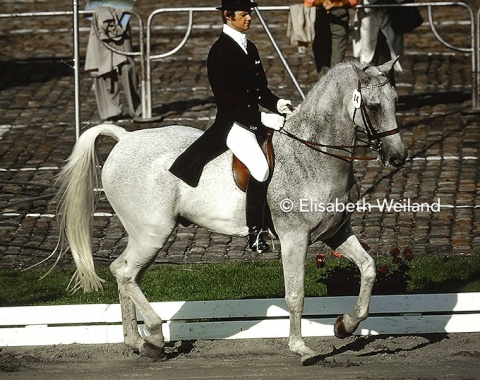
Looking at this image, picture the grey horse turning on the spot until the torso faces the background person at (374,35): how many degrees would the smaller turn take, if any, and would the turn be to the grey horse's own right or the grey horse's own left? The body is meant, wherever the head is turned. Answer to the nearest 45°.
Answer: approximately 90° to the grey horse's own left

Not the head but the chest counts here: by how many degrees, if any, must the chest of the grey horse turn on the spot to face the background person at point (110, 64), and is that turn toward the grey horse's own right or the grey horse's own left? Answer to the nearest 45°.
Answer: approximately 90° to the grey horse's own left

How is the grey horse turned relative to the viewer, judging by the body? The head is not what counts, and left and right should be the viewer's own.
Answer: facing to the right of the viewer
